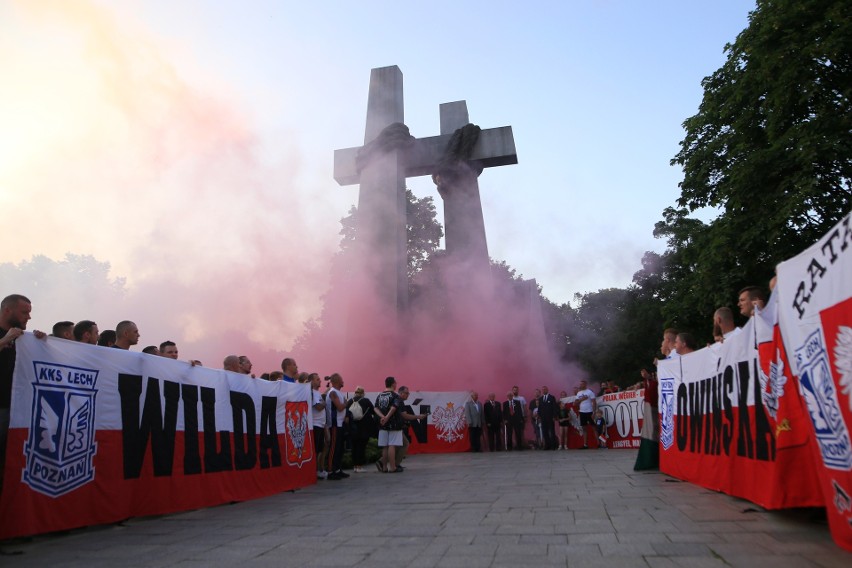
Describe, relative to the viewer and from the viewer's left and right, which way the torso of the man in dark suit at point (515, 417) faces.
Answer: facing the viewer

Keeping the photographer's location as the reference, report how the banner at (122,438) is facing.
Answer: facing the viewer and to the right of the viewer

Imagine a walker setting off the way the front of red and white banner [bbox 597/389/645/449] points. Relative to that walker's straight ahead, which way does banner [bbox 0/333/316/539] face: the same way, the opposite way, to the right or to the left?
to the left

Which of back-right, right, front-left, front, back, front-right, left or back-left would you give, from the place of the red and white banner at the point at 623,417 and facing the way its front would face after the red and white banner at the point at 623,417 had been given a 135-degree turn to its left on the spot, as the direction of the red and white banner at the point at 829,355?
back-right

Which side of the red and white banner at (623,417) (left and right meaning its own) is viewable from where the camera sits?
front

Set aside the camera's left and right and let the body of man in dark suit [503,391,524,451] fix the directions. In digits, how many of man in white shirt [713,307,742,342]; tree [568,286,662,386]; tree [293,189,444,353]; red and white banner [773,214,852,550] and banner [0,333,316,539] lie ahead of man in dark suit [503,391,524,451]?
3

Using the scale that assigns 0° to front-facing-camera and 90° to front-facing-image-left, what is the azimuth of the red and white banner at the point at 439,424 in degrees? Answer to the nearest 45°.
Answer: approximately 0°
